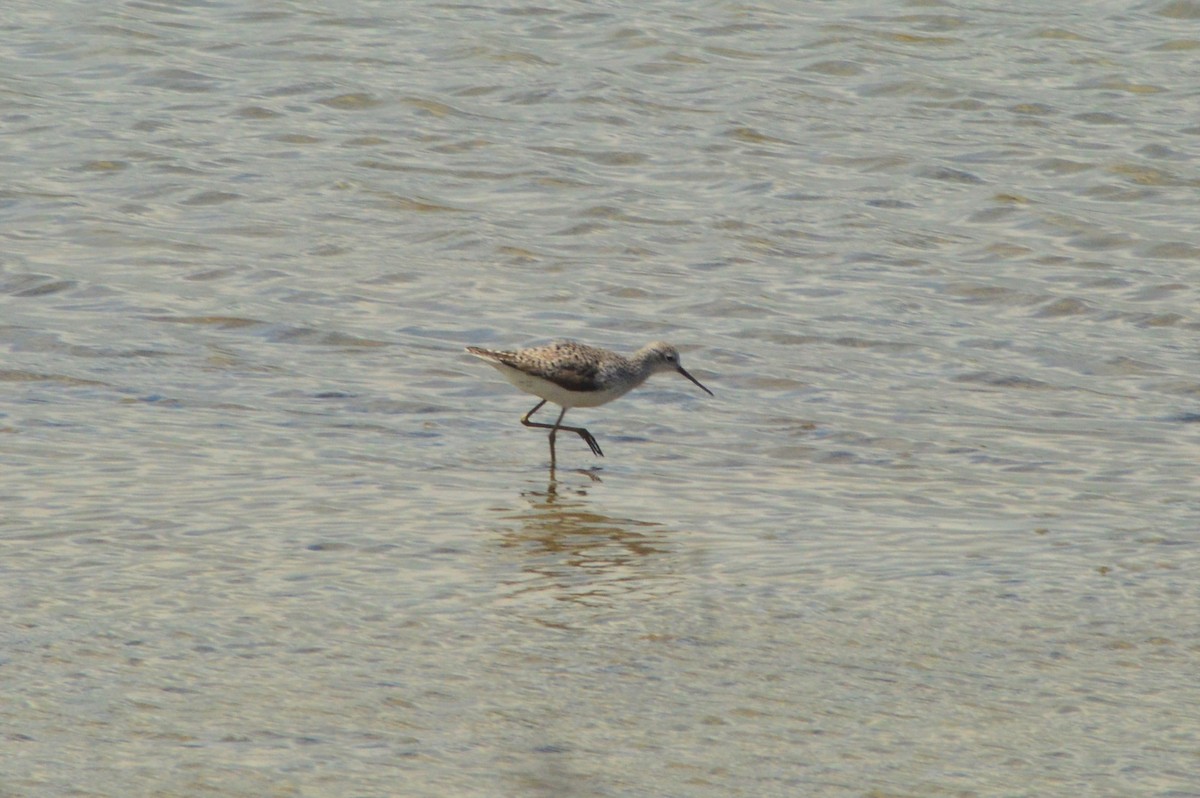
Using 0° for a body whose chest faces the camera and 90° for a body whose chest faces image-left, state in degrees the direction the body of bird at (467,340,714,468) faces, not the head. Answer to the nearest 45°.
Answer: approximately 270°
